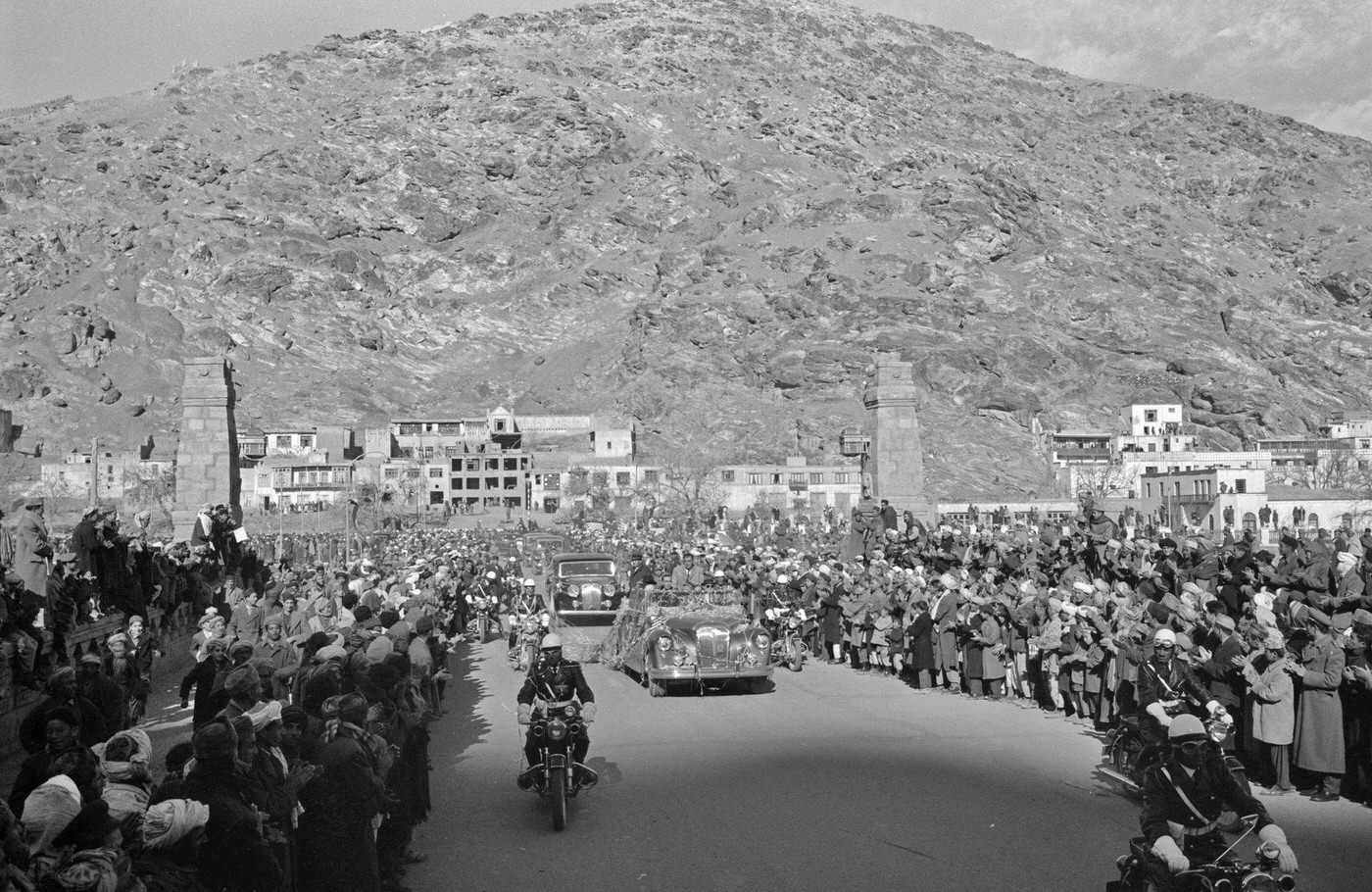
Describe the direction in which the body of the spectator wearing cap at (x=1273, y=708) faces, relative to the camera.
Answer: to the viewer's left

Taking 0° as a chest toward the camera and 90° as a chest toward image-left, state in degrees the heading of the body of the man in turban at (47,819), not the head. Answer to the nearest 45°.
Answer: approximately 225°

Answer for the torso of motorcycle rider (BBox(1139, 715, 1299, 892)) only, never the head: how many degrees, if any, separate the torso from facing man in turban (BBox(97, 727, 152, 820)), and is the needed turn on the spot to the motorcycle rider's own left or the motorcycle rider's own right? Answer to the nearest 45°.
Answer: approximately 90° to the motorcycle rider's own right

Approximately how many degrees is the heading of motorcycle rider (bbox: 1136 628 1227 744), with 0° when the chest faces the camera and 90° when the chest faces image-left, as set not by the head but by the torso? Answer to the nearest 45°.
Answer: approximately 315°

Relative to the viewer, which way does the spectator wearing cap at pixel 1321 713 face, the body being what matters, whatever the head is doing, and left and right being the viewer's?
facing to the left of the viewer

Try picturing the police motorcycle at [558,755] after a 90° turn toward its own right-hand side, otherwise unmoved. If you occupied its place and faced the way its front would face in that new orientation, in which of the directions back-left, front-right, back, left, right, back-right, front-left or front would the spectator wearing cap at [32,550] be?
front-right

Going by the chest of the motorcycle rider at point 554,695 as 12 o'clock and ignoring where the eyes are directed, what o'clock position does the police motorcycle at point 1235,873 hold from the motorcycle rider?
The police motorcycle is roughly at 11 o'clock from the motorcycle rider.

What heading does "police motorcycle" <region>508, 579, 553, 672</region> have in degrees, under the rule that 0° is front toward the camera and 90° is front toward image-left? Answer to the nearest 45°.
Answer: approximately 0°
